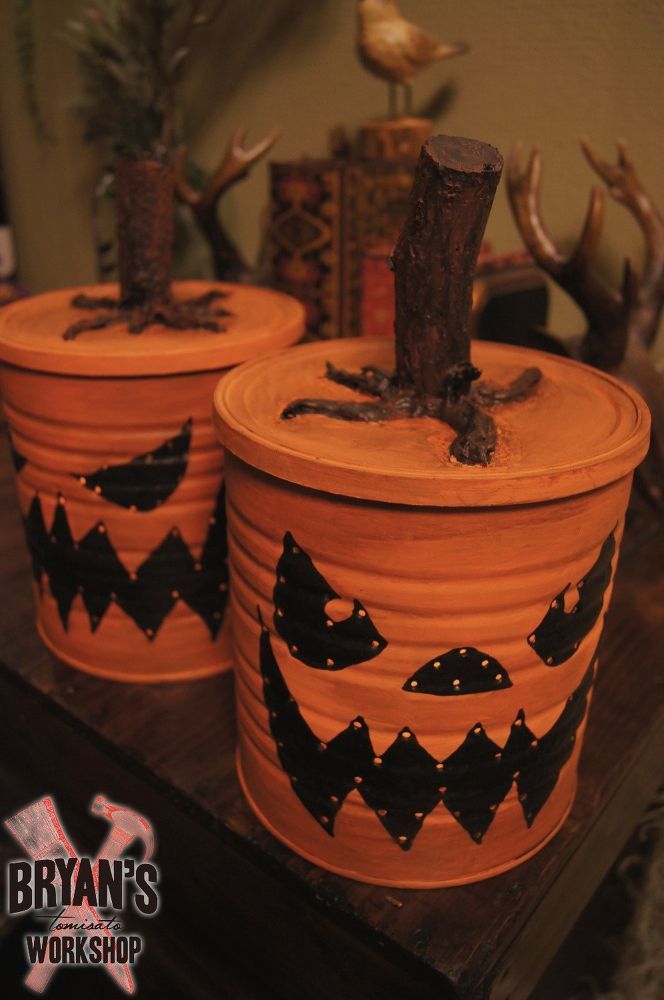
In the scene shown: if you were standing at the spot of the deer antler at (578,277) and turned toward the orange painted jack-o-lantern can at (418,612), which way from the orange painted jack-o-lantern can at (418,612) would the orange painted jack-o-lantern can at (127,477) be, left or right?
right

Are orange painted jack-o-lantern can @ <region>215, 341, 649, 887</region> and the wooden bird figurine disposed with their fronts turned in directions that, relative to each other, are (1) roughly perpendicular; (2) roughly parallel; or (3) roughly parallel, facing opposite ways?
roughly perpendicular

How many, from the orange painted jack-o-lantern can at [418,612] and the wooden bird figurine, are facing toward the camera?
1

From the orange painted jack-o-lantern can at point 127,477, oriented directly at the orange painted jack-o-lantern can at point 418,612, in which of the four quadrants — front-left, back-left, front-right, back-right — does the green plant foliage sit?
back-left

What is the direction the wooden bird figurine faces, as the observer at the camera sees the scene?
facing to the left of the viewer

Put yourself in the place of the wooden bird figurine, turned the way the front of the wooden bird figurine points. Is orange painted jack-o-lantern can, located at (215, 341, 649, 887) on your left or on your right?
on your left

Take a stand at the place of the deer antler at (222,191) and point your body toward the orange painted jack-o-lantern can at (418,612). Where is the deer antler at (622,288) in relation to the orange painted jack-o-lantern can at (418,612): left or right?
left

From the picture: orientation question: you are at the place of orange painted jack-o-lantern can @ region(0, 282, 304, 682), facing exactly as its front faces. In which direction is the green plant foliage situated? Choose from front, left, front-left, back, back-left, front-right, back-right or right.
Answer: back-right

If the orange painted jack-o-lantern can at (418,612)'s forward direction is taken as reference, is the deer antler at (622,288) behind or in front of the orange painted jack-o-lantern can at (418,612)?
behind
